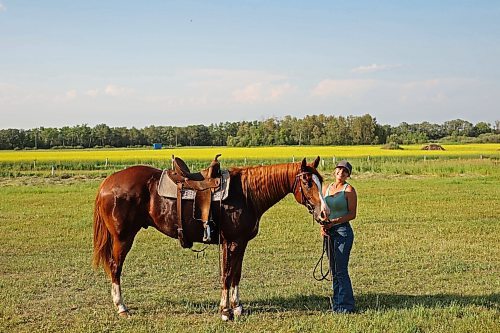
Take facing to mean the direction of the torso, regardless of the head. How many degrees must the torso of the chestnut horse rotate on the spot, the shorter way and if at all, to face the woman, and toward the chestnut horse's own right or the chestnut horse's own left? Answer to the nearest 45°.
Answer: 0° — it already faces them

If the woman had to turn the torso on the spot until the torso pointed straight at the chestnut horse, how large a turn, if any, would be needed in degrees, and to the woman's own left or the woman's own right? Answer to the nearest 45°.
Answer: approximately 45° to the woman's own right

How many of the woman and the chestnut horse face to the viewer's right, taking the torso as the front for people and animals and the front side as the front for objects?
1

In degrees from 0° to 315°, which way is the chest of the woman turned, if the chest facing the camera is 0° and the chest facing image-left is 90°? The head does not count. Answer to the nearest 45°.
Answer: approximately 45°

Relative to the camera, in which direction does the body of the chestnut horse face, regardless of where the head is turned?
to the viewer's right
